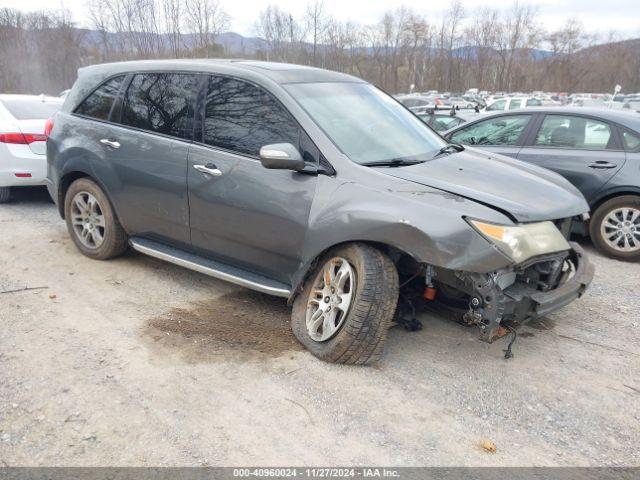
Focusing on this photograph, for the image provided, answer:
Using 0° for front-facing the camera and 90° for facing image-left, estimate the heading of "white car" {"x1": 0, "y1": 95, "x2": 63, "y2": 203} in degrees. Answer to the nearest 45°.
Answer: approximately 135°

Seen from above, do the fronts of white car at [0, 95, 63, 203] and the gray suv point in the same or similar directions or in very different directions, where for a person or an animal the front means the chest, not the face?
very different directions

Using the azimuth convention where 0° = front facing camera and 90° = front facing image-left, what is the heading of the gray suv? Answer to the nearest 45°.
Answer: approximately 315°

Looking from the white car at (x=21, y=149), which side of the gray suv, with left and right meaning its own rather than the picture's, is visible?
back

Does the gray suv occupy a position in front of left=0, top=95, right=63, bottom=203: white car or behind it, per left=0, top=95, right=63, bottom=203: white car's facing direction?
behind
